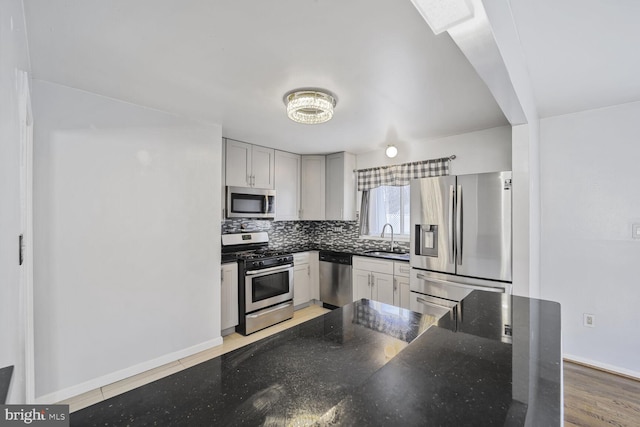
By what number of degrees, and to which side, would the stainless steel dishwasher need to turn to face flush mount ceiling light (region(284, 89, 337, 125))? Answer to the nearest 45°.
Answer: approximately 45° to its left

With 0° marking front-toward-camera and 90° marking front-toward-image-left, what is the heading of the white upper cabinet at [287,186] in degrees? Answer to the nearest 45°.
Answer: approximately 315°

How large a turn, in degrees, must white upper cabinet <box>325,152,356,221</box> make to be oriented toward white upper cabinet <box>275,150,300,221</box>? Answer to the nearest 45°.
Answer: approximately 45° to its right

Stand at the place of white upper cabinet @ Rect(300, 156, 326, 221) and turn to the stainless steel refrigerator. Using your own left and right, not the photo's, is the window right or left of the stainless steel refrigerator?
left
